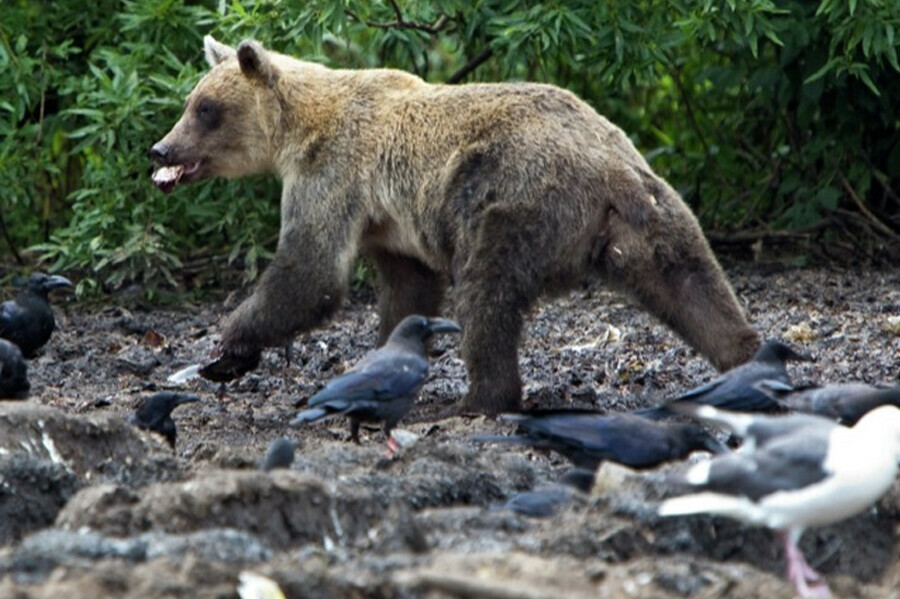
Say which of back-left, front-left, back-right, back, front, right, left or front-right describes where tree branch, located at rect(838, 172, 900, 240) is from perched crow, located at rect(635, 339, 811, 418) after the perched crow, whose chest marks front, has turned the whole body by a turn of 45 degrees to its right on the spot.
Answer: back-left

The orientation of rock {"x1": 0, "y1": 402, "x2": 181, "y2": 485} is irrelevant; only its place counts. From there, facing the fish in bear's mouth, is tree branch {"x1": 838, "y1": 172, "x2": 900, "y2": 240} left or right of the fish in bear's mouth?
right

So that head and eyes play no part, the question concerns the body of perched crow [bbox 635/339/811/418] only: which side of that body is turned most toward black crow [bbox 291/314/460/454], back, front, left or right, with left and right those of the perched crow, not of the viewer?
back

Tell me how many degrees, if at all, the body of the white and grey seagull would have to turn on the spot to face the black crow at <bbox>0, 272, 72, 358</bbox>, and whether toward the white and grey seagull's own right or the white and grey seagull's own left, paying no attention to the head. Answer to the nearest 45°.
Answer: approximately 135° to the white and grey seagull's own left

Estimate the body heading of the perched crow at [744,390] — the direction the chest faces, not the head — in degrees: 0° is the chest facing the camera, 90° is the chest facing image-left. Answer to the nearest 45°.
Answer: approximately 270°

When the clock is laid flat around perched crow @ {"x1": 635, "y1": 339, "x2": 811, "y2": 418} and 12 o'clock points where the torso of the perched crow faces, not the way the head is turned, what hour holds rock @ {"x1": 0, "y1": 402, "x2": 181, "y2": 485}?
The rock is roughly at 5 o'clock from the perched crow.

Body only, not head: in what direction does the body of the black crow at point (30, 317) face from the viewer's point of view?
to the viewer's right

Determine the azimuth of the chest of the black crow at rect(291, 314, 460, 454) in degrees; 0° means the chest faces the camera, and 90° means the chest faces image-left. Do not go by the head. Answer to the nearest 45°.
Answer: approximately 270°

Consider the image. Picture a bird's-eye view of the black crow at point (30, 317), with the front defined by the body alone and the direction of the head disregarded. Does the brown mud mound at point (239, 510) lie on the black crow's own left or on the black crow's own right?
on the black crow's own right

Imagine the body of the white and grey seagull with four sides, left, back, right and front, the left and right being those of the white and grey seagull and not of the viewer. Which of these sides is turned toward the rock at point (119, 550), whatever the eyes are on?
back

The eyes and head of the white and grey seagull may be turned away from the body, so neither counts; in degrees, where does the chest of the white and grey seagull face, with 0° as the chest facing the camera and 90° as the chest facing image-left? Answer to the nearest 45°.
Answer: approximately 270°

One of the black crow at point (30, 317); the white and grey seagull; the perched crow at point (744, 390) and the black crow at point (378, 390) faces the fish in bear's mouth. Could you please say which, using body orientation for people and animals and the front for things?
the black crow at point (30, 317)
